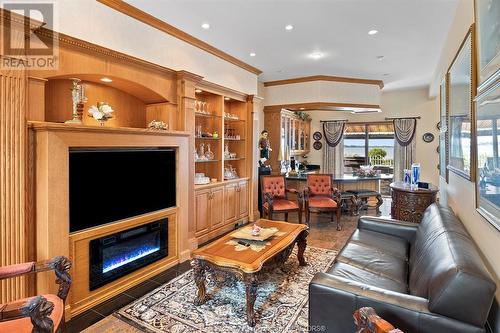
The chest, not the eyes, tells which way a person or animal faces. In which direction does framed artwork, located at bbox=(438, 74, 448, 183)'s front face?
to the viewer's left

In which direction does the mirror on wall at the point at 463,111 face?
to the viewer's left

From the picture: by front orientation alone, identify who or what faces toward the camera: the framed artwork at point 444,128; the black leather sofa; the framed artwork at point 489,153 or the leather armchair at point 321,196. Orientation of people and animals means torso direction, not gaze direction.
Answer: the leather armchair

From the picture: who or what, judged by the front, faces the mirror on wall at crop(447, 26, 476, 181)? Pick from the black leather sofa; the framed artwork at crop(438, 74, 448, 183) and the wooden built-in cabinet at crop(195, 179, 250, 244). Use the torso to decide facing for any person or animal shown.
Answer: the wooden built-in cabinet

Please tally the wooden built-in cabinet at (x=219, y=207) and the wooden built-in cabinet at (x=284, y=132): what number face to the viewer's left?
0

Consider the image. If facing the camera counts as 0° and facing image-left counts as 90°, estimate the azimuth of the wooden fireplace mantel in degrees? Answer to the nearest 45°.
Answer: approximately 315°

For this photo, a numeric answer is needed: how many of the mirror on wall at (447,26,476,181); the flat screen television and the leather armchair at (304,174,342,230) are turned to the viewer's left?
1

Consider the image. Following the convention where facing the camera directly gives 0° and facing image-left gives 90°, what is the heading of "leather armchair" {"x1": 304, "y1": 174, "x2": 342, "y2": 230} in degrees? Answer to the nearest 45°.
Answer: approximately 0°

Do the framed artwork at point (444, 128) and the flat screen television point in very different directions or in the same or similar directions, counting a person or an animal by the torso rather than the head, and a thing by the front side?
very different directions

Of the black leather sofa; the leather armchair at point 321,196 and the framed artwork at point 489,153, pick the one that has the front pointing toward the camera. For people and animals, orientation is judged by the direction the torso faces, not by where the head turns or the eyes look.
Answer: the leather armchair

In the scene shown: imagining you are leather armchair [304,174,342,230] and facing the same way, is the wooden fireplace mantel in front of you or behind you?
in front

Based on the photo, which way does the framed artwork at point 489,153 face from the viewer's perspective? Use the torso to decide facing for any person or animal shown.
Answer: to the viewer's left

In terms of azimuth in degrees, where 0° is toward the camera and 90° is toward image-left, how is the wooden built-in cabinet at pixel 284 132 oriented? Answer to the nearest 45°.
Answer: approximately 315°

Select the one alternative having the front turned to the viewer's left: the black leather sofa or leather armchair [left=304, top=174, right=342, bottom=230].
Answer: the black leather sofa

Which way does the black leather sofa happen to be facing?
to the viewer's left

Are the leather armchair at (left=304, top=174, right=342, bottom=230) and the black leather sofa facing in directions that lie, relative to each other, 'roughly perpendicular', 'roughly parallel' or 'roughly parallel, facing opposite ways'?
roughly perpendicular

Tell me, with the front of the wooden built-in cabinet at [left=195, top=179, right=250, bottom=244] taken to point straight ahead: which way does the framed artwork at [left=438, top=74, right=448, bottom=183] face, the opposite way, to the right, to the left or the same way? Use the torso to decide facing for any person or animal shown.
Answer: the opposite way

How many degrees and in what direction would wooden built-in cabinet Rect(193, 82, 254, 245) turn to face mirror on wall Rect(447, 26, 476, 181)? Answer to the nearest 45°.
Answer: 0° — it already faces it
